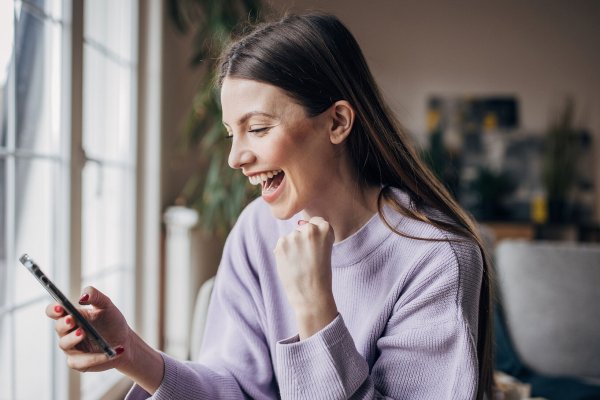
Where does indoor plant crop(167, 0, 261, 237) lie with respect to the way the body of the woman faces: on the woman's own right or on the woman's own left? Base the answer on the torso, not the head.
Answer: on the woman's own right

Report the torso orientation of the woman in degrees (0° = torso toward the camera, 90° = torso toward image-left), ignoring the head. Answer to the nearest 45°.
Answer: approximately 45°

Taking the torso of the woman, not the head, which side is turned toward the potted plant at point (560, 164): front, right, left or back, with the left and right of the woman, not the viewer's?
back

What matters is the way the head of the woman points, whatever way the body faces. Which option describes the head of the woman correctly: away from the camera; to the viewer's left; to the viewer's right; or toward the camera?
to the viewer's left

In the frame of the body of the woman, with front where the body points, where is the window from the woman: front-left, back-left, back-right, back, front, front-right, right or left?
right

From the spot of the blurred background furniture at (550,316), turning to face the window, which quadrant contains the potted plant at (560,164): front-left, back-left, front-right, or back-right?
back-right

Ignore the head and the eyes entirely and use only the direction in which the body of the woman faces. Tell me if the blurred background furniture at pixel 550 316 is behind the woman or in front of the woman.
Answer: behind
